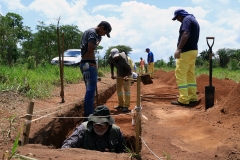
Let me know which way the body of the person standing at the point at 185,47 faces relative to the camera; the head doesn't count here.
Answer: to the viewer's left

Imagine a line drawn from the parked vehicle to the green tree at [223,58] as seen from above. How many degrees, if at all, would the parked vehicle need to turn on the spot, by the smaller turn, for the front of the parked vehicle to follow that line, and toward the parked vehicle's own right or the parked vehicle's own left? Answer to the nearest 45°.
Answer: approximately 180°

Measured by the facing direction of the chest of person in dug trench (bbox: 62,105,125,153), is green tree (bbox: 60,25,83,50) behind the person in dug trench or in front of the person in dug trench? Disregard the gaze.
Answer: behind

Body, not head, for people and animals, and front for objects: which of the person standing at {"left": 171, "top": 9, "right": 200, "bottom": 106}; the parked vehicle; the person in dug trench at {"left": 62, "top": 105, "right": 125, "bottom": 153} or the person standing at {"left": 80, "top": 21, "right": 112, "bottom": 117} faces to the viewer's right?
the person standing at {"left": 80, "top": 21, "right": 112, "bottom": 117}

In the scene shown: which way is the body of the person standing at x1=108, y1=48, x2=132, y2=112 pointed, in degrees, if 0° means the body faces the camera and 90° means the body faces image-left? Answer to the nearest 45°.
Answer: approximately 45°

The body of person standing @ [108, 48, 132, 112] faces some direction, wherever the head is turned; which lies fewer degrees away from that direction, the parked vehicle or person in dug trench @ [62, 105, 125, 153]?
the person in dug trench

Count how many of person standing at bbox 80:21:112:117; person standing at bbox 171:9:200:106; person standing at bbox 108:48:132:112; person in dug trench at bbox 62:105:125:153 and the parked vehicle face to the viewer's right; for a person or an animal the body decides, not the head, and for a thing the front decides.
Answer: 1

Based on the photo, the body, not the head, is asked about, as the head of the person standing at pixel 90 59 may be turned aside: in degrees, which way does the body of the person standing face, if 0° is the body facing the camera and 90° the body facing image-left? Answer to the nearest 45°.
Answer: approximately 270°
